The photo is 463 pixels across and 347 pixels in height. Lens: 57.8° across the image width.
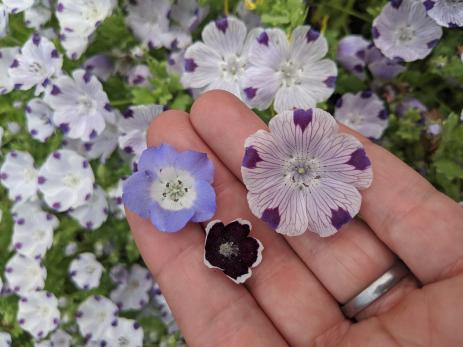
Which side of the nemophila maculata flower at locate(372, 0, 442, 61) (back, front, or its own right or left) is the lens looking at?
front

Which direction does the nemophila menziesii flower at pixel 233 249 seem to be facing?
toward the camera

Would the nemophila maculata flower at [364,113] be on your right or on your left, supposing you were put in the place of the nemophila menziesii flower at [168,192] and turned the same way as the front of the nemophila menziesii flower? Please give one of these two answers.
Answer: on your left

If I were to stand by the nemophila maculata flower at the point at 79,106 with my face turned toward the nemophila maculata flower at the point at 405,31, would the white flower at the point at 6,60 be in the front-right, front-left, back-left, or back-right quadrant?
back-left

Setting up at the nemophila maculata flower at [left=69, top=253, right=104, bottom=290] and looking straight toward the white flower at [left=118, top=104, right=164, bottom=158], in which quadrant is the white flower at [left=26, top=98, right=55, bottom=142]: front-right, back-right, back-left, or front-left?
front-left

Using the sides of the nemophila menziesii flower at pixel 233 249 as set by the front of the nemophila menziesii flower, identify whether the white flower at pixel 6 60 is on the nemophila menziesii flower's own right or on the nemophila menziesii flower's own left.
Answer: on the nemophila menziesii flower's own right

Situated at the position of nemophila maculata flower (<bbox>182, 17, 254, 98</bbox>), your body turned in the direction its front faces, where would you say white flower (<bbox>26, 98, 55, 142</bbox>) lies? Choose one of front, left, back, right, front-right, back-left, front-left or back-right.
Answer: right

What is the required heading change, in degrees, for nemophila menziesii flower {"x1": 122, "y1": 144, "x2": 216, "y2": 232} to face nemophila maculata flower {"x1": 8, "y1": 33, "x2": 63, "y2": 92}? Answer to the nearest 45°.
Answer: approximately 135° to its right

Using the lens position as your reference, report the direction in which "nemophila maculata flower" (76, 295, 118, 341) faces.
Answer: facing the viewer

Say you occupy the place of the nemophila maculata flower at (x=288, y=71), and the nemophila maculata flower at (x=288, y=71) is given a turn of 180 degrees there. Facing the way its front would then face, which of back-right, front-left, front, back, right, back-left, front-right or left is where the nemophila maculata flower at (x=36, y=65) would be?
left
